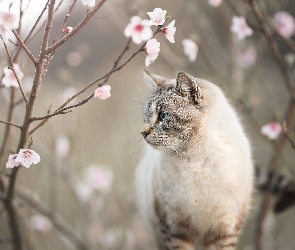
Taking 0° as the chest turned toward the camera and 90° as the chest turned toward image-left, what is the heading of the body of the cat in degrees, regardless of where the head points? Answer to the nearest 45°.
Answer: approximately 0°

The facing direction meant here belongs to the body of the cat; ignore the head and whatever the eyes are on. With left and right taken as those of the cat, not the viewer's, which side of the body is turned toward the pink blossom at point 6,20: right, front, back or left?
right

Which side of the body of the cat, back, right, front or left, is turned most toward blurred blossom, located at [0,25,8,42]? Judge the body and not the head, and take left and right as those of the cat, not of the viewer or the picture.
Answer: right

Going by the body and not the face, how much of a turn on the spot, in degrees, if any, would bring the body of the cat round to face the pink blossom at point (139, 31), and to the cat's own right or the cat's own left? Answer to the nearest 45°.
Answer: approximately 90° to the cat's own right

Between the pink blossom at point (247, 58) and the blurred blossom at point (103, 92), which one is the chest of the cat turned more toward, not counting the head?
the blurred blossom
